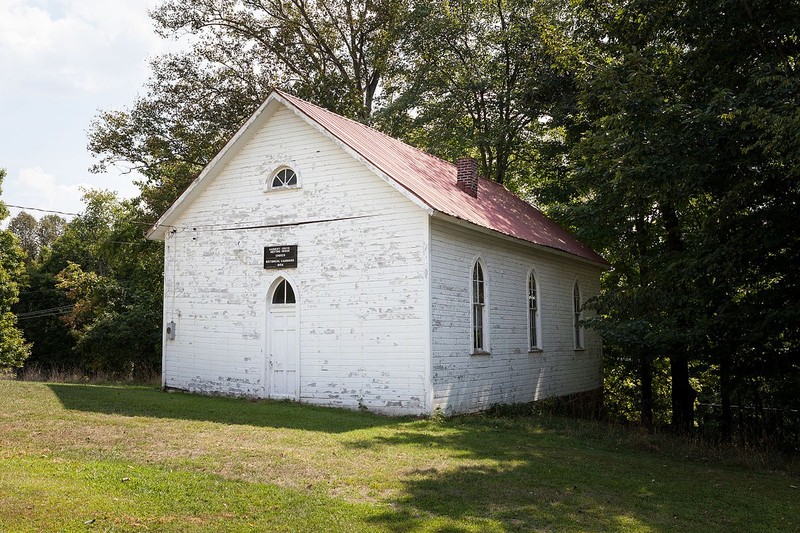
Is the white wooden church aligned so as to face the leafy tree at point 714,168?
no

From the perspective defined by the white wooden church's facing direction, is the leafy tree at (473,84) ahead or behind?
behind

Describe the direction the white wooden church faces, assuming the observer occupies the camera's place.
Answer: facing the viewer and to the left of the viewer

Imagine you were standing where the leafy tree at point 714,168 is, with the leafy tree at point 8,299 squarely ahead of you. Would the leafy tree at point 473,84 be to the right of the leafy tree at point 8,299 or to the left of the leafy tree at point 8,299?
right

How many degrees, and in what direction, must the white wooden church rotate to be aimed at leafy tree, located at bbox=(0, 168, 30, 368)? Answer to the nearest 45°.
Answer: approximately 90° to its right
